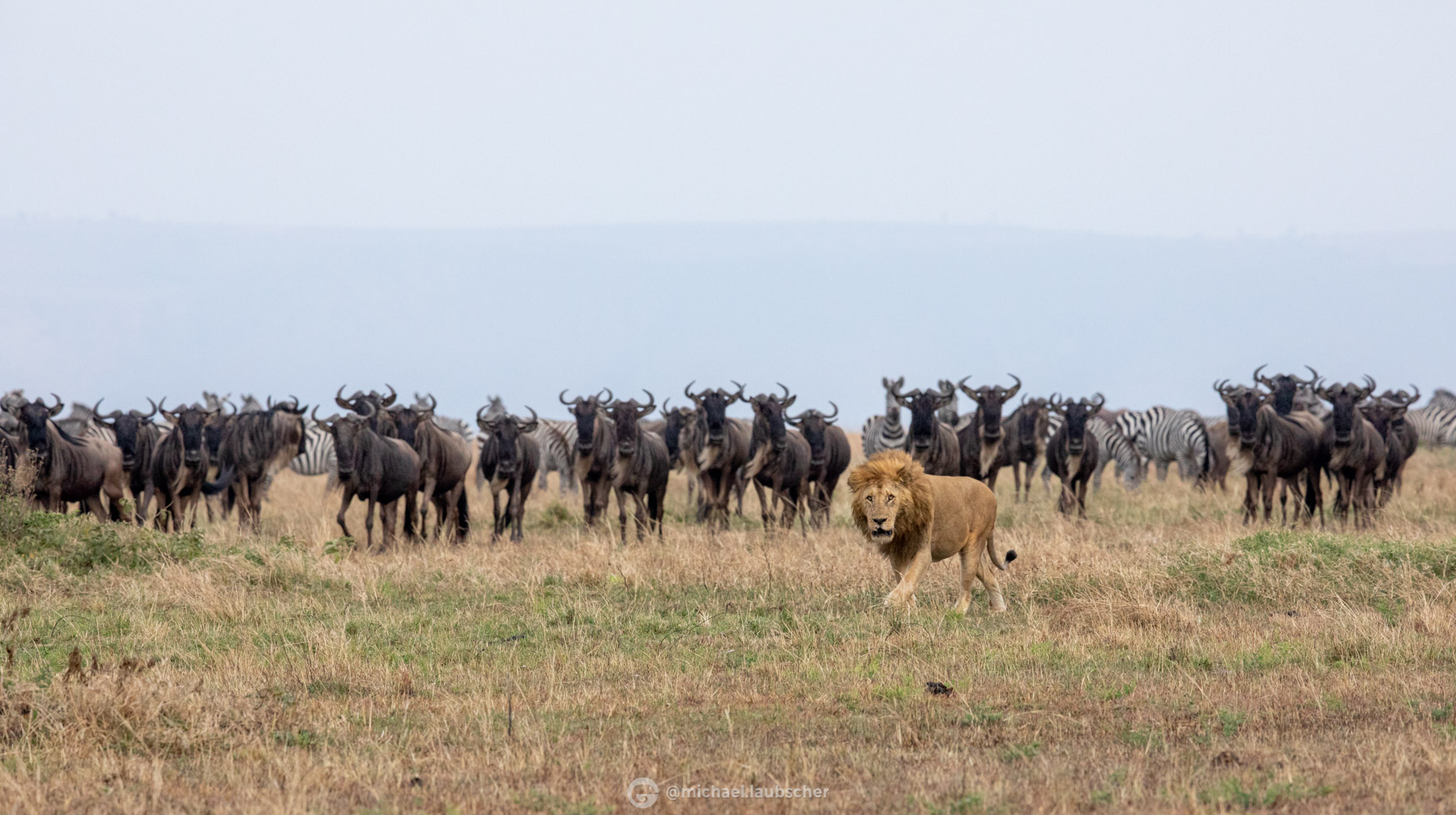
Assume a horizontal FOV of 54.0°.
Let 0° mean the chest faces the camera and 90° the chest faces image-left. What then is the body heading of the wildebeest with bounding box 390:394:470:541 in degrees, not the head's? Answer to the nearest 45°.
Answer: approximately 45°

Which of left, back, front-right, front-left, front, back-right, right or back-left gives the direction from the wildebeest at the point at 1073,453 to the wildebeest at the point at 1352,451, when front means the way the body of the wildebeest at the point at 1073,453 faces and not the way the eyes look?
left

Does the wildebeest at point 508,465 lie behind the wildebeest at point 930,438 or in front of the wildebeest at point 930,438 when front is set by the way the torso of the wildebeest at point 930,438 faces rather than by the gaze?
in front

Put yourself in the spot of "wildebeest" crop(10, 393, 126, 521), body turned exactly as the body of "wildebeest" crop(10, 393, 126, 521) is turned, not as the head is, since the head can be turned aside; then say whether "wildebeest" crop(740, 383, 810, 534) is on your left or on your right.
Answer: on your left

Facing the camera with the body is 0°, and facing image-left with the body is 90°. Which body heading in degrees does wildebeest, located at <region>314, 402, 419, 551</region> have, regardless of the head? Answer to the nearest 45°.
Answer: approximately 45°

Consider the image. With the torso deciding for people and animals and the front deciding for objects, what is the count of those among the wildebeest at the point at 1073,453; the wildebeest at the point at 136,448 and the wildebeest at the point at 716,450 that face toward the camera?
3

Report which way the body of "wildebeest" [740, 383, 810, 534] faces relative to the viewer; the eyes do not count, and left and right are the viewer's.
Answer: facing the viewer and to the left of the viewer

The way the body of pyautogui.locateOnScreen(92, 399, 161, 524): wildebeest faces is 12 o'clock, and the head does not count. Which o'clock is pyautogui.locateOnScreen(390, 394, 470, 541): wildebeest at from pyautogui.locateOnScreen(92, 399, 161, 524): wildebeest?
pyautogui.locateOnScreen(390, 394, 470, 541): wildebeest is roughly at 10 o'clock from pyautogui.locateOnScreen(92, 399, 161, 524): wildebeest.

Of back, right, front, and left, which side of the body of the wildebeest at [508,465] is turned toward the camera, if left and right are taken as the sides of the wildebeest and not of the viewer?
front

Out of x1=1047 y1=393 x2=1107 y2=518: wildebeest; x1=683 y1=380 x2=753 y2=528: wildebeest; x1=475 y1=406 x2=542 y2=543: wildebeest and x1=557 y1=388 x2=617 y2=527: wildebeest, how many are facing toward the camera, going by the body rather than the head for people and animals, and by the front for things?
4

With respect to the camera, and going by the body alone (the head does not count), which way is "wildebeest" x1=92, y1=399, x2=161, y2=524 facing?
toward the camera

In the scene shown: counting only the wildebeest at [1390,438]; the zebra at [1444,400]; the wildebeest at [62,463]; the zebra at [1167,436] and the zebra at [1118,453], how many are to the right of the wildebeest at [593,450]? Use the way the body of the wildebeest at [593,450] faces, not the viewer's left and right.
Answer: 1

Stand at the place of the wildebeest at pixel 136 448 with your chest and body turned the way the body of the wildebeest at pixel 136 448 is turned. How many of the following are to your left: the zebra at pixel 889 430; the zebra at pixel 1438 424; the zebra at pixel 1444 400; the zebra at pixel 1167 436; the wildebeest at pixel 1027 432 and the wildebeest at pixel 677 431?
6

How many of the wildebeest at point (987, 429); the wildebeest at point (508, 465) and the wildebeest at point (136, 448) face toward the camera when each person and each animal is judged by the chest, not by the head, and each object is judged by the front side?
3

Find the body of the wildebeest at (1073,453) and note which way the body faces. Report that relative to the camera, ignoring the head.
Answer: toward the camera

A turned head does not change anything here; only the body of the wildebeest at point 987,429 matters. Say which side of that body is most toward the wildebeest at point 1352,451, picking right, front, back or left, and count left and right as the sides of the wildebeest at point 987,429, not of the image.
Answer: left

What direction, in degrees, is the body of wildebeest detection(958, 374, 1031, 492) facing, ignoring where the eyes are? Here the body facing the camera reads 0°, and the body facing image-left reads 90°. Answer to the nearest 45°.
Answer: approximately 0°
